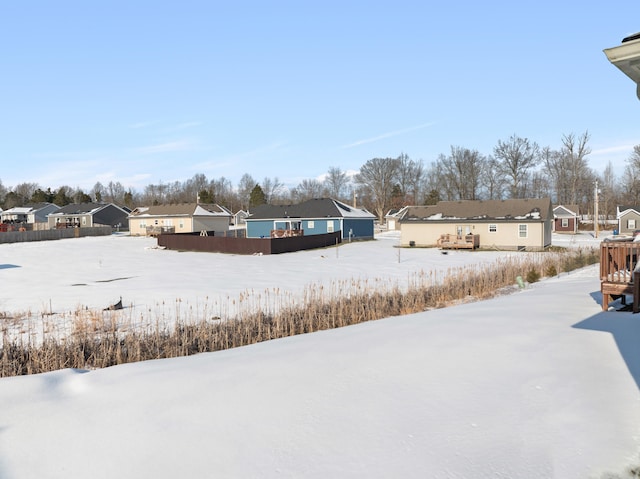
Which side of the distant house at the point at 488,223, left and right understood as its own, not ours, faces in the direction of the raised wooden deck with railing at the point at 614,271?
back

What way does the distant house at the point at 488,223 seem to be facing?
away from the camera

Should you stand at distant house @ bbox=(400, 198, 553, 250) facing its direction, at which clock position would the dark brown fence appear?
The dark brown fence is roughly at 8 o'clock from the distant house.
